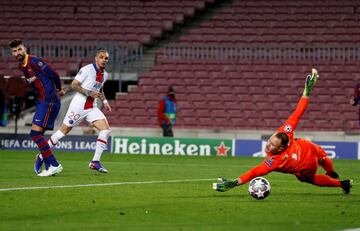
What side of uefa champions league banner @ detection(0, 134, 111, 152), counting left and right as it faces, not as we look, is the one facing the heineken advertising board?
left

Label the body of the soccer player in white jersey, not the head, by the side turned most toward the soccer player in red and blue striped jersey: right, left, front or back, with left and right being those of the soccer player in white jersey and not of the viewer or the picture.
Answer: right

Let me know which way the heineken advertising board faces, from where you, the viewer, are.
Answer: facing the viewer

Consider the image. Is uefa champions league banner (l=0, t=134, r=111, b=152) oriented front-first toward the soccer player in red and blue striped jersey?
yes

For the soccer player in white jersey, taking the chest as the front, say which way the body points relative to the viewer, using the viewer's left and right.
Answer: facing the viewer and to the right of the viewer

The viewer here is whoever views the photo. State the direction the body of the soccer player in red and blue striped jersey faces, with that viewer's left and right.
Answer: facing the viewer and to the left of the viewer

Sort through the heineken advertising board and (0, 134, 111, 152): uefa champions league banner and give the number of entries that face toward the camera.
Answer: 2

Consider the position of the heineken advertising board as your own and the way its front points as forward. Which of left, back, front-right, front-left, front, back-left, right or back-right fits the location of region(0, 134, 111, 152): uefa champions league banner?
right

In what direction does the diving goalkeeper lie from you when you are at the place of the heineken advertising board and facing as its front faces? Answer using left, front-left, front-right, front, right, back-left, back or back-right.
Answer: front

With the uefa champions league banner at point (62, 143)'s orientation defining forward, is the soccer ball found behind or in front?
in front

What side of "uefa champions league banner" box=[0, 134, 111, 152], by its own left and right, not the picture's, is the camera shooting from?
front

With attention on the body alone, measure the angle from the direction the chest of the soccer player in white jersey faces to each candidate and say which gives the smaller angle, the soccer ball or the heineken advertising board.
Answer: the soccer ball

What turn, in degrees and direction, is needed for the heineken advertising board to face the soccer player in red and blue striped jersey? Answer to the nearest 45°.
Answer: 0° — it already faces them
